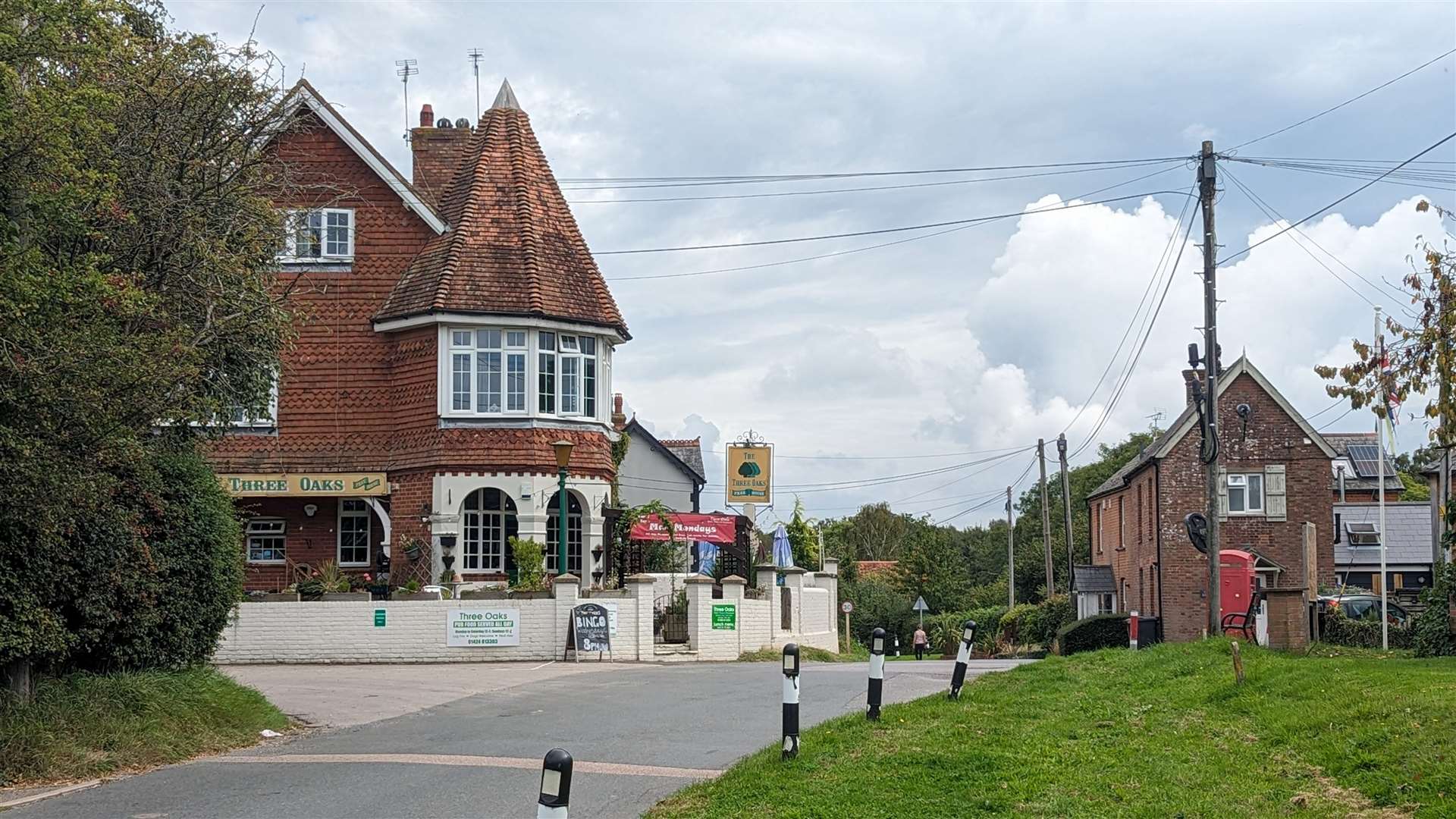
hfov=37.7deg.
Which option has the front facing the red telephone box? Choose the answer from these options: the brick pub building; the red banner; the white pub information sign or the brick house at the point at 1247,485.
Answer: the brick house

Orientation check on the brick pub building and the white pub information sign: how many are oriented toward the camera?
2

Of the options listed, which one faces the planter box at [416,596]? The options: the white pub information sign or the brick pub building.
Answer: the brick pub building

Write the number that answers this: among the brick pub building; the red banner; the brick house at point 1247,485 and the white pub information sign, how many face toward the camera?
4

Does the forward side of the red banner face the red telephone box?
no

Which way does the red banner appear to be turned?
toward the camera

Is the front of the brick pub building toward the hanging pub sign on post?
no

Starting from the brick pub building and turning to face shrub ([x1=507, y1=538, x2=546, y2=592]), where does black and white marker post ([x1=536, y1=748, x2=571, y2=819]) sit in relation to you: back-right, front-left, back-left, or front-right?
front-right

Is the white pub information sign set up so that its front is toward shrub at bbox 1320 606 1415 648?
no

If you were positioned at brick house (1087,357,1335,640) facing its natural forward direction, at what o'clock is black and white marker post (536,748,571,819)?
The black and white marker post is roughly at 12 o'clock from the brick house.

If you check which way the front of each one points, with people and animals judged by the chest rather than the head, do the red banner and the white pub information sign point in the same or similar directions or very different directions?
same or similar directions

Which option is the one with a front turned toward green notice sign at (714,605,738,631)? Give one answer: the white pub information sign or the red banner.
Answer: the red banner

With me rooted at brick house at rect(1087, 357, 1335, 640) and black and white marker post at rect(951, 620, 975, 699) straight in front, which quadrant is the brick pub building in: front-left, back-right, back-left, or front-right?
front-right

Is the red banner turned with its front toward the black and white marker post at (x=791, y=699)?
yes

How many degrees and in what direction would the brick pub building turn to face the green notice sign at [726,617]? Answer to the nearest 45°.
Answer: approximately 45° to its left
